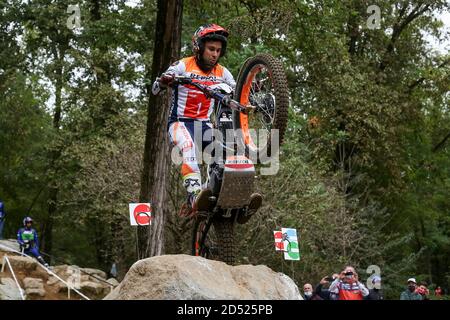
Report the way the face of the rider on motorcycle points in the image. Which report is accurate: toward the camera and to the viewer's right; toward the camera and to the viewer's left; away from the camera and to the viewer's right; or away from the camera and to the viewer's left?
toward the camera and to the viewer's right

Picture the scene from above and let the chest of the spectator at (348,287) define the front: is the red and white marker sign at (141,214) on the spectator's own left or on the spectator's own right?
on the spectator's own right

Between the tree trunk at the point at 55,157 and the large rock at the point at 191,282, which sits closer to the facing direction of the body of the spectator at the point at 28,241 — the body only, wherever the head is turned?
the large rock

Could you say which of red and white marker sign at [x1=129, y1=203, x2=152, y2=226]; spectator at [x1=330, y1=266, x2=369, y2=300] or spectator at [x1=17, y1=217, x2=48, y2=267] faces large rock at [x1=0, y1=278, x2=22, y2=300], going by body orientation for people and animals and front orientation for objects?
spectator at [x1=17, y1=217, x2=48, y2=267]

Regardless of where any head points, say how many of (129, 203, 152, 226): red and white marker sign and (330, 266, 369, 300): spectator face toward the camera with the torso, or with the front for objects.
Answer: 2

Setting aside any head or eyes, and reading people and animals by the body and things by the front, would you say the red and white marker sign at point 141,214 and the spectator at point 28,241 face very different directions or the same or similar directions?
same or similar directions

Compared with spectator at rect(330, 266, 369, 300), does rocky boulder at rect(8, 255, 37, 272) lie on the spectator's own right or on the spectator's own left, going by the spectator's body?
on the spectator's own right

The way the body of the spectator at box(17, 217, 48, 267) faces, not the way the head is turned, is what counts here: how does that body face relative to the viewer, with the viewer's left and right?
facing the viewer

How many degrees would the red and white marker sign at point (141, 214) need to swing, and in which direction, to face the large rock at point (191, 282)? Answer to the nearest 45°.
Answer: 0° — it already faces it
